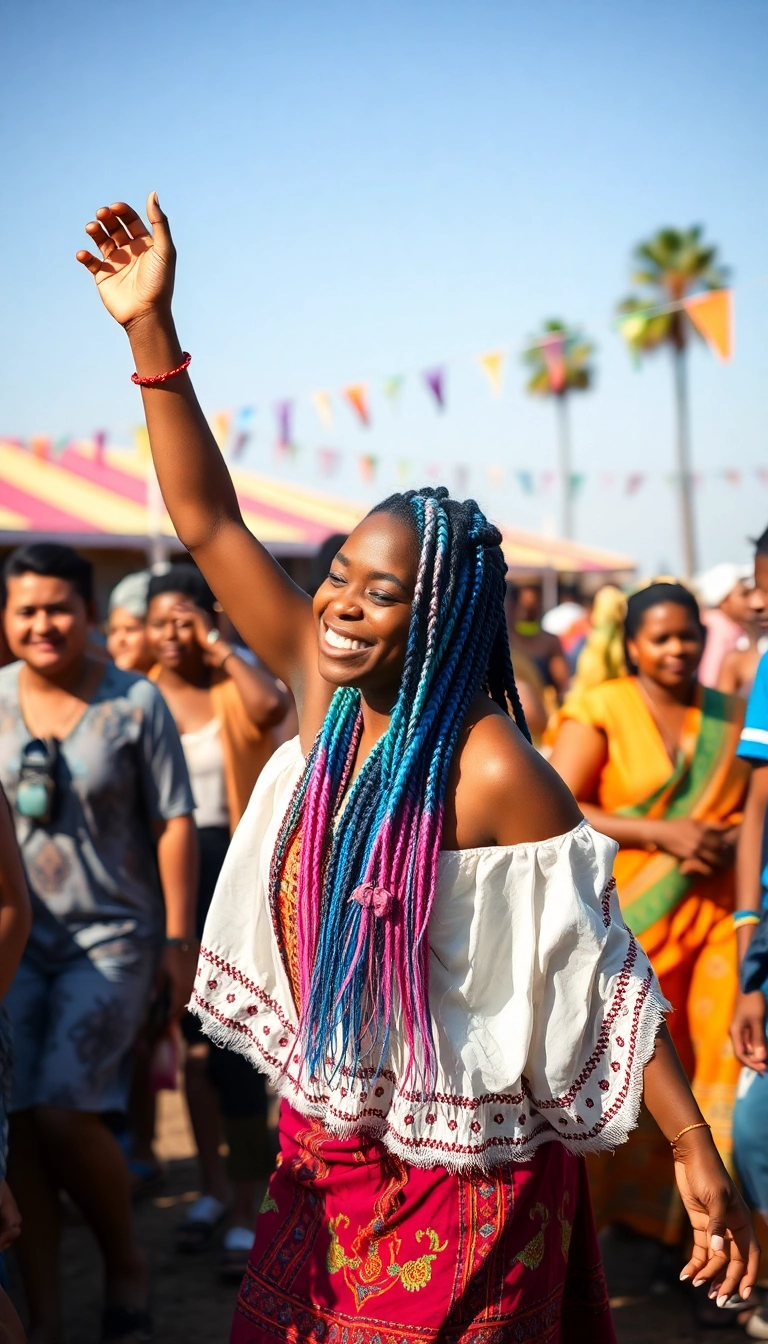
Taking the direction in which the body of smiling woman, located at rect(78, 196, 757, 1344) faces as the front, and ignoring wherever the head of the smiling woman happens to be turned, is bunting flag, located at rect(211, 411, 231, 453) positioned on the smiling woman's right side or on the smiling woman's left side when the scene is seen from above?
on the smiling woman's right side

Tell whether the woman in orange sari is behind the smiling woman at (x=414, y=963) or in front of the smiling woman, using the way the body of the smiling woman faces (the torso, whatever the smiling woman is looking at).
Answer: behind

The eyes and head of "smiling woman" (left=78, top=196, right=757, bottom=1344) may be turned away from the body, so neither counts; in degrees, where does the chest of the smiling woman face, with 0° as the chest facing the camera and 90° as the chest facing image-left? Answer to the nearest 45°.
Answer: approximately 45°

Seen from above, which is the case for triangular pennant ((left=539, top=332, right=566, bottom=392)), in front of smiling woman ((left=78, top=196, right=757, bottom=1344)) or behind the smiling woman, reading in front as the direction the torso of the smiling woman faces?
behind

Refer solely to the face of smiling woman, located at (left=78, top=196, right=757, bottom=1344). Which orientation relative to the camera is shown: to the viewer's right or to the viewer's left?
to the viewer's left

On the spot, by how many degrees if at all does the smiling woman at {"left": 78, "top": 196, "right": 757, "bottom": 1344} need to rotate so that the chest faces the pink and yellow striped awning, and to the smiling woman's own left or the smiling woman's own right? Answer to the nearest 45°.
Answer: approximately 135° to the smiling woman's own right
